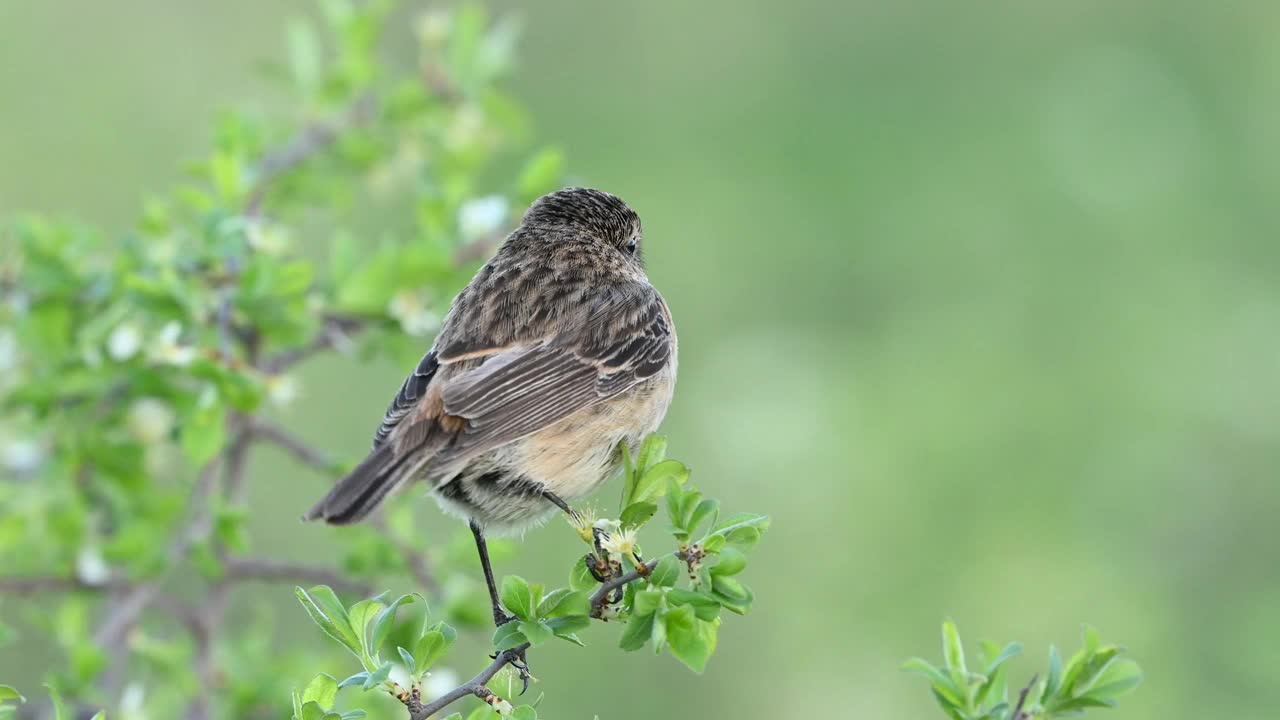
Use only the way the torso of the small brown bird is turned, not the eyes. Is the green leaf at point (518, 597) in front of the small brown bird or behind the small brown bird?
behind

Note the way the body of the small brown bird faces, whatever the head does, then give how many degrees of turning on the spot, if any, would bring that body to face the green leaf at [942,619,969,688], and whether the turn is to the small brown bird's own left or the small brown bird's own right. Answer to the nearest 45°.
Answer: approximately 90° to the small brown bird's own right

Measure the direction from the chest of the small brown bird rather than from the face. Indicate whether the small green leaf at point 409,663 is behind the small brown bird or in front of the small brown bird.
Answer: behind

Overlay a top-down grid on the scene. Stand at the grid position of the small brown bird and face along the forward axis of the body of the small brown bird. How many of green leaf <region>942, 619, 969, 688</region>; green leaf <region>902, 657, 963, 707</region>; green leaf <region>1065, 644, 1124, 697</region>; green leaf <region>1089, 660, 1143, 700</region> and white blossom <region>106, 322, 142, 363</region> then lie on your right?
4

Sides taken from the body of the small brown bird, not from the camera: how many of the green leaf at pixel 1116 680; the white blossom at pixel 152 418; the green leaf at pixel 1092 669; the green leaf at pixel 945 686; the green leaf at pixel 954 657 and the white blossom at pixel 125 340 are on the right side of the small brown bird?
4

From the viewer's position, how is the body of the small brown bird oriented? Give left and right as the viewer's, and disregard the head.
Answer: facing away from the viewer and to the right of the viewer

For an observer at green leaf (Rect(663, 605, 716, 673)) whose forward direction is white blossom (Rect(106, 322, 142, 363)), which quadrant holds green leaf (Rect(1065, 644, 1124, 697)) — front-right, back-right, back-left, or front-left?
back-right

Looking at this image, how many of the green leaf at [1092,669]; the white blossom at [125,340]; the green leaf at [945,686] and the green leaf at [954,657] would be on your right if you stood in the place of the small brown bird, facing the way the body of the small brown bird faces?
3

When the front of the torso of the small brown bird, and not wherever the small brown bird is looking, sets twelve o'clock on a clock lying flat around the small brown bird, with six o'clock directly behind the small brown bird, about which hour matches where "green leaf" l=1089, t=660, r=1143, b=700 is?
The green leaf is roughly at 3 o'clock from the small brown bird.
